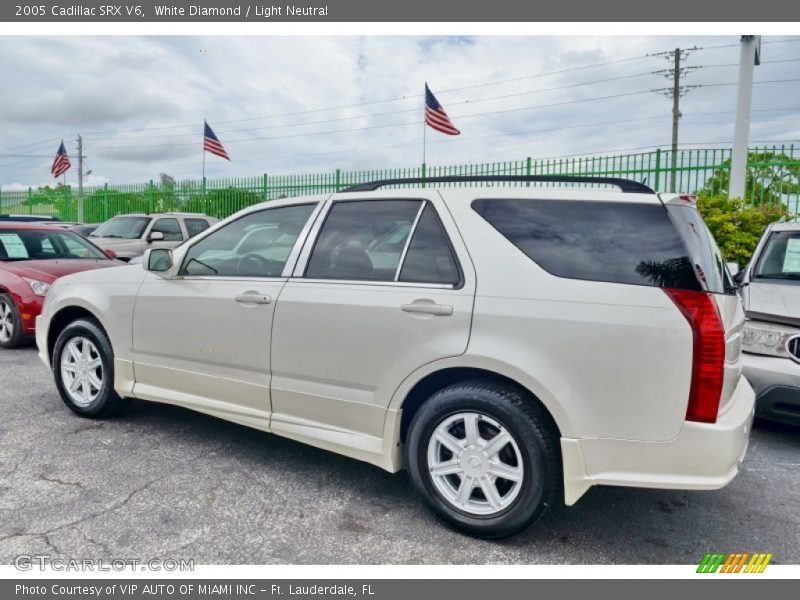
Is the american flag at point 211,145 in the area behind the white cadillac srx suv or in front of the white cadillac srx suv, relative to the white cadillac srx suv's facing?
in front

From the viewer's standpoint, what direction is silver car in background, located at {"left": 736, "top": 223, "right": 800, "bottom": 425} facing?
toward the camera

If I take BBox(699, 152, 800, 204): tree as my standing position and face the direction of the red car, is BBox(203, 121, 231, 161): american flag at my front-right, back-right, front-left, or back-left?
front-right

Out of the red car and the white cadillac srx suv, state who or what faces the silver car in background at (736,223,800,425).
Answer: the red car

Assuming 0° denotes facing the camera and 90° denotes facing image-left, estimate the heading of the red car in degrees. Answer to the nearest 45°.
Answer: approximately 315°

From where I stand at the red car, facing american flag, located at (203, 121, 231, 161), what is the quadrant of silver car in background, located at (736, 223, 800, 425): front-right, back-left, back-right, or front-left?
back-right

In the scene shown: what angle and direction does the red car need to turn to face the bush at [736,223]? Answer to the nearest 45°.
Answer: approximately 45° to its left

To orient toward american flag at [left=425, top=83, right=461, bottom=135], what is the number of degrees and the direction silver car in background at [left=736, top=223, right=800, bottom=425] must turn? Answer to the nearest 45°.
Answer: approximately 135° to its right

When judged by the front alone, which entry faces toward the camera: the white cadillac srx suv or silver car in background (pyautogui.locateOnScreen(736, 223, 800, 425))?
the silver car in background

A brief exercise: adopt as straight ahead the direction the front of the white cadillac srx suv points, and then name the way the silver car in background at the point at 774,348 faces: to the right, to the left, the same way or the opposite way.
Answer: to the left

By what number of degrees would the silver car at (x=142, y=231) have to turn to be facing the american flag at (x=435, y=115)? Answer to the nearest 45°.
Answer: approximately 135° to its left

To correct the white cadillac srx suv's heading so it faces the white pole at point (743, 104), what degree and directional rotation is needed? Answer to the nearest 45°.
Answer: approximately 90° to its right

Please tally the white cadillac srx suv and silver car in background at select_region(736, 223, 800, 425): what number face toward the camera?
1

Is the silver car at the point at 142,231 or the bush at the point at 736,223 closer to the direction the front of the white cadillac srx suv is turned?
the silver car

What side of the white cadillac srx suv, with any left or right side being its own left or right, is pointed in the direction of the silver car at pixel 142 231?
front
